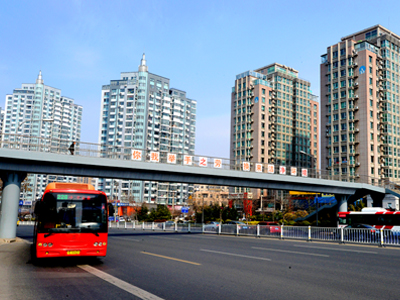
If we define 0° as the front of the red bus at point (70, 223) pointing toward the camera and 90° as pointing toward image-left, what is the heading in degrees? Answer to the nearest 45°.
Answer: approximately 0°

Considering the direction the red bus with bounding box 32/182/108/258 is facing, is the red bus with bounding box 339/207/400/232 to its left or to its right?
on its left
